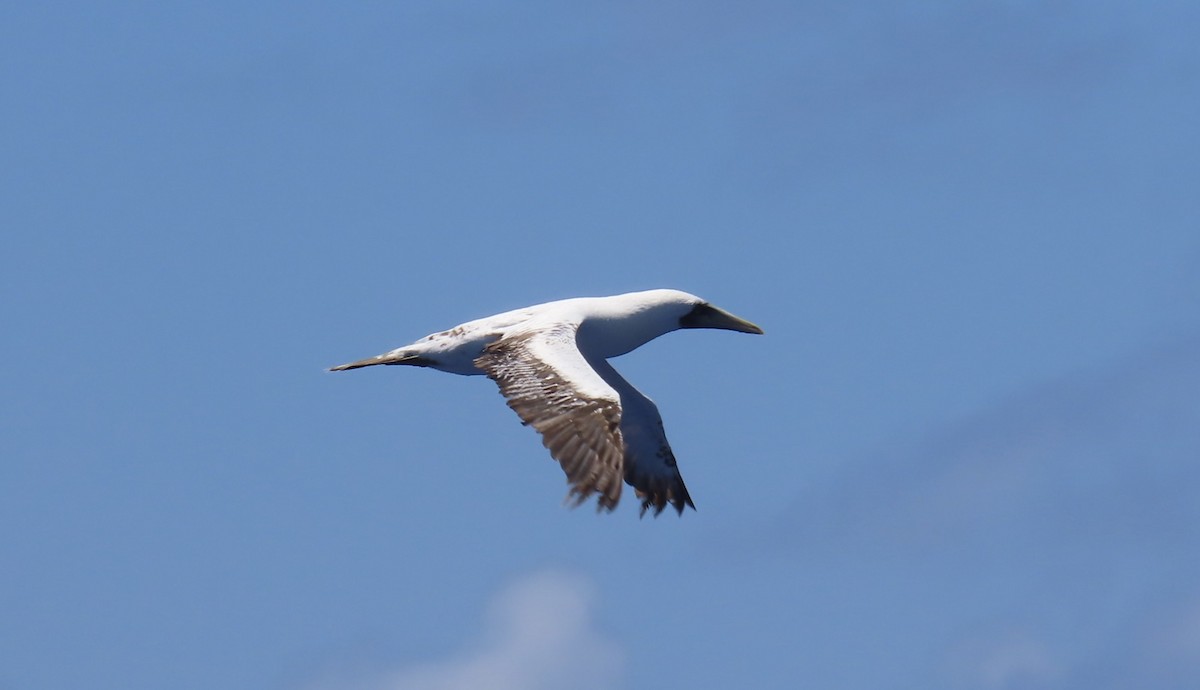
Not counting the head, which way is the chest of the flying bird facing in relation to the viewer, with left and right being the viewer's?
facing to the right of the viewer
